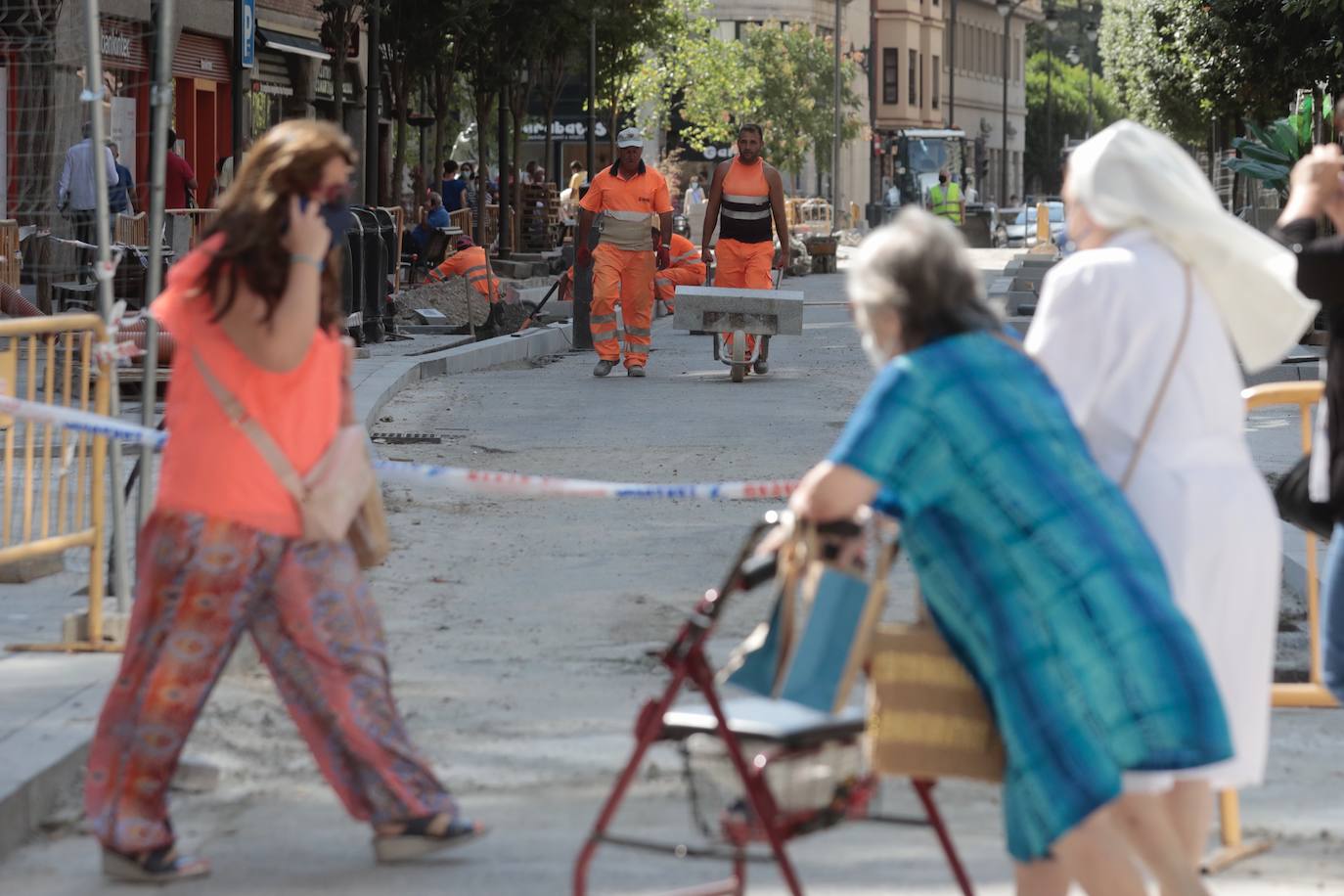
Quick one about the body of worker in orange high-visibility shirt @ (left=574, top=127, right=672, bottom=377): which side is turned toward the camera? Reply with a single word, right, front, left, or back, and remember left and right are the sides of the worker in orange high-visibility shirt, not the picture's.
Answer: front

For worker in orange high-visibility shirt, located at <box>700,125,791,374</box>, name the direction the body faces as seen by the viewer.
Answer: toward the camera

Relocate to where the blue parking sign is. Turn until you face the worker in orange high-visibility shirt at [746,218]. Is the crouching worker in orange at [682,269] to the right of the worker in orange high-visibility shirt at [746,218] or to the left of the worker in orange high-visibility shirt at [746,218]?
left

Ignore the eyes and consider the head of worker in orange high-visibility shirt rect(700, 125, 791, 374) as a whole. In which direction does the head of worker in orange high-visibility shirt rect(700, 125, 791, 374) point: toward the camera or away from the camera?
toward the camera

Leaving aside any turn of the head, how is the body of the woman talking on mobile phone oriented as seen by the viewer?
to the viewer's right

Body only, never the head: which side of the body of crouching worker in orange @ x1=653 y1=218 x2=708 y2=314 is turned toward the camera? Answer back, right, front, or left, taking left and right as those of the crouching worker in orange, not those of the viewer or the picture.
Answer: left

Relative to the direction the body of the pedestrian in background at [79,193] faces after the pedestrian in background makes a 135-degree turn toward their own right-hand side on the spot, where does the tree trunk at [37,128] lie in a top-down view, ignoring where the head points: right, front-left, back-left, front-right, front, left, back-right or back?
front-right
